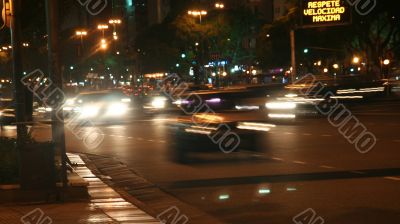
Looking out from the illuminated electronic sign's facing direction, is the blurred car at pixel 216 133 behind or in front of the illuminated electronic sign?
in front

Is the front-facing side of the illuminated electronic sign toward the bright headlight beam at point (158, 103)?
no

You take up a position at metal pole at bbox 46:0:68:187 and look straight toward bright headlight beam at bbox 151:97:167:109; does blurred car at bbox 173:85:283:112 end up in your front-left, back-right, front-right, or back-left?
front-right

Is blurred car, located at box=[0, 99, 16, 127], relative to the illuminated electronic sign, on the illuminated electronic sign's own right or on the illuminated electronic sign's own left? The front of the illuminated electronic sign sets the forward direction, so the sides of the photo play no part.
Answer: on the illuminated electronic sign's own right

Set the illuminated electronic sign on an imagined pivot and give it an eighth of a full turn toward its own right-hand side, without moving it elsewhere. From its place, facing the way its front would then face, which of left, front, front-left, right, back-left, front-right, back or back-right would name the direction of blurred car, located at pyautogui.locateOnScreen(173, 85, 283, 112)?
front

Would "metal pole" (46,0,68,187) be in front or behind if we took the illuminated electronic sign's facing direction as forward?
in front

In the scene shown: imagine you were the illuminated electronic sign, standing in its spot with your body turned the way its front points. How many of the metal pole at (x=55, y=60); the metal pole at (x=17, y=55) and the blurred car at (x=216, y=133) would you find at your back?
0

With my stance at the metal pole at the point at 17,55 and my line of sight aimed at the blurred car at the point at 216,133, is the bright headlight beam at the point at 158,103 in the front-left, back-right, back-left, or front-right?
front-left

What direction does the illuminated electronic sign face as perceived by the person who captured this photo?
facing the viewer
